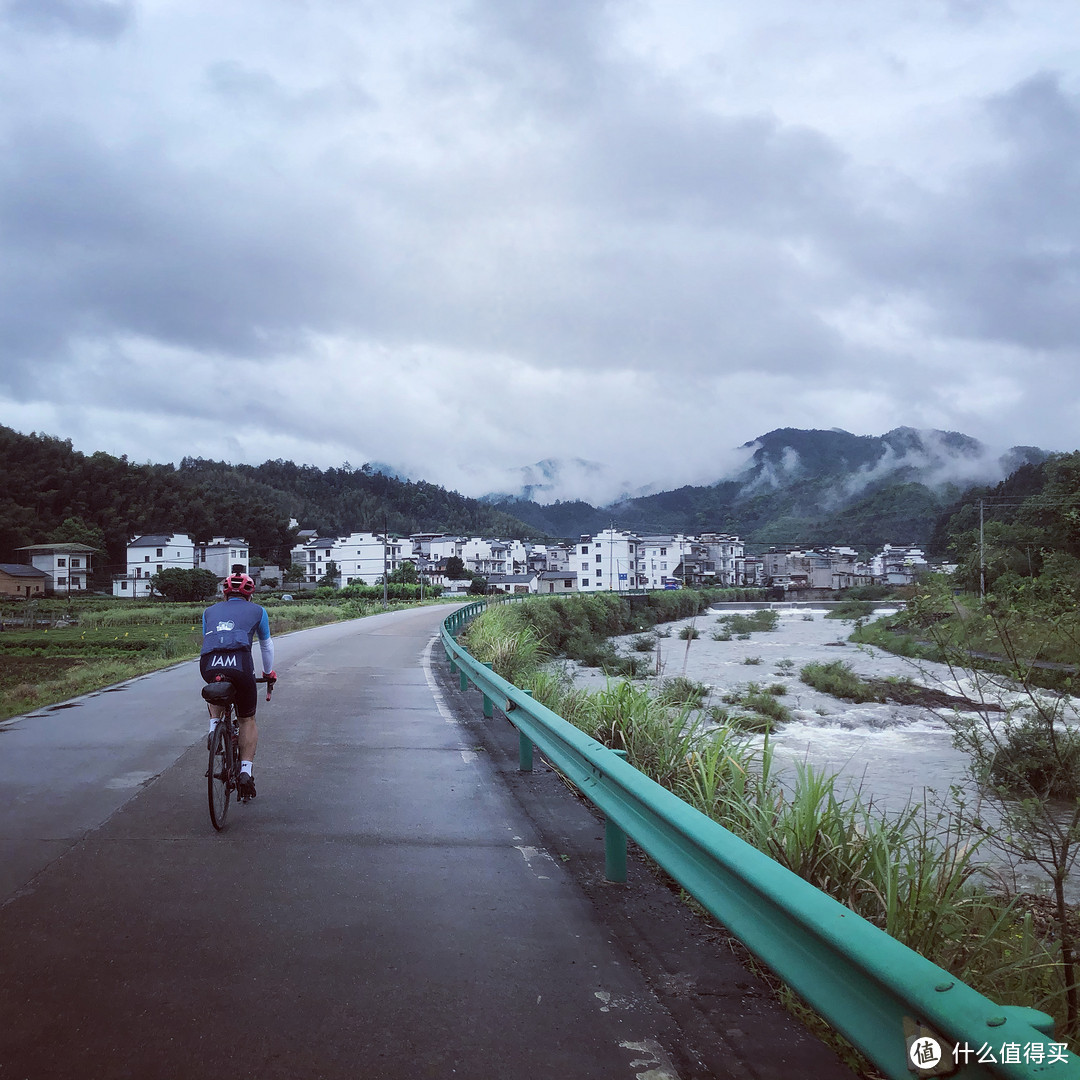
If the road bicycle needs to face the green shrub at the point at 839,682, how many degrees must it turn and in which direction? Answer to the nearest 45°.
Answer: approximately 45° to its right

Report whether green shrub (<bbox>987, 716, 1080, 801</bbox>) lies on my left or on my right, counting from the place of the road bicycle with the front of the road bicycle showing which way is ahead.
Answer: on my right

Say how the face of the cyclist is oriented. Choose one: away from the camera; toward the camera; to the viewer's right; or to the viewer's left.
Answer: away from the camera

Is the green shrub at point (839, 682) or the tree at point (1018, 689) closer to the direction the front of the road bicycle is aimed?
the green shrub

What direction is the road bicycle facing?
away from the camera

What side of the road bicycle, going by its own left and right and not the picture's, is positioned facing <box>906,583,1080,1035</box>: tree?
right
